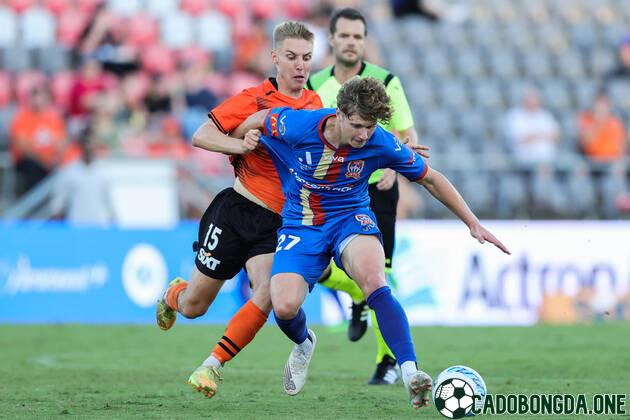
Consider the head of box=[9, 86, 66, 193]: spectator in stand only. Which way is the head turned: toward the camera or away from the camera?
toward the camera

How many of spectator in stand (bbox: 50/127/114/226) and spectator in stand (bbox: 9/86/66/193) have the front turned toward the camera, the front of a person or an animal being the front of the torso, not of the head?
2

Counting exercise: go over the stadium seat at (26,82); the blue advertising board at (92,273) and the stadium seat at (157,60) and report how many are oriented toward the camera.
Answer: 3

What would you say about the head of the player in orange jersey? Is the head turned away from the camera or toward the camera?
toward the camera

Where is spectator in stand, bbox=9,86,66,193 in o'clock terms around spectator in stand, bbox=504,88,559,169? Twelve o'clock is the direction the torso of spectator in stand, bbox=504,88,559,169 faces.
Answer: spectator in stand, bbox=9,86,66,193 is roughly at 2 o'clock from spectator in stand, bbox=504,88,559,169.

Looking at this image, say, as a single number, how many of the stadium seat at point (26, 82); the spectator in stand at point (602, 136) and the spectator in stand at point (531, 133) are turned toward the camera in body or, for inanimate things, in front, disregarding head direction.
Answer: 3

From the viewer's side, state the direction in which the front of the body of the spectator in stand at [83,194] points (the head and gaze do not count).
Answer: toward the camera

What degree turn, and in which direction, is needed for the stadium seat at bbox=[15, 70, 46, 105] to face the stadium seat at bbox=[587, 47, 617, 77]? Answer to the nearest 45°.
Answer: approximately 90° to its left

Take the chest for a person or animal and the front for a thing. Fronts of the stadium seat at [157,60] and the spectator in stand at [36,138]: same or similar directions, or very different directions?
same or similar directions

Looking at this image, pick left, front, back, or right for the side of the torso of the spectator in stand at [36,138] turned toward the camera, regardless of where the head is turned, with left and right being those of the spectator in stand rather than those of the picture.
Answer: front

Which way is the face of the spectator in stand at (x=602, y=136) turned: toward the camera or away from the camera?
toward the camera

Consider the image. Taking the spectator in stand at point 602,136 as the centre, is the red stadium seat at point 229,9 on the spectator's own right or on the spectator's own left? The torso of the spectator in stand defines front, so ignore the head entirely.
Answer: on the spectator's own right

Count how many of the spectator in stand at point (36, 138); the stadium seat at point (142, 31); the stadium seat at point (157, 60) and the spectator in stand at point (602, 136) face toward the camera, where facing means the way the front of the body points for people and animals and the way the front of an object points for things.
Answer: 4
